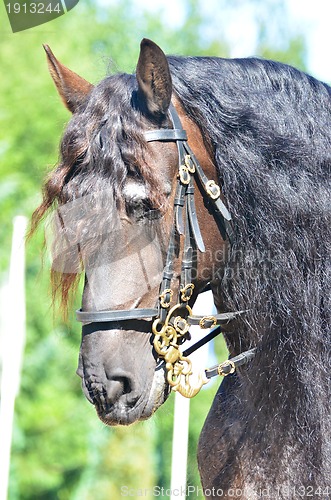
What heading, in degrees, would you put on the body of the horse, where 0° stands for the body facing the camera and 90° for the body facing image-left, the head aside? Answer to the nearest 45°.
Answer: approximately 45°
